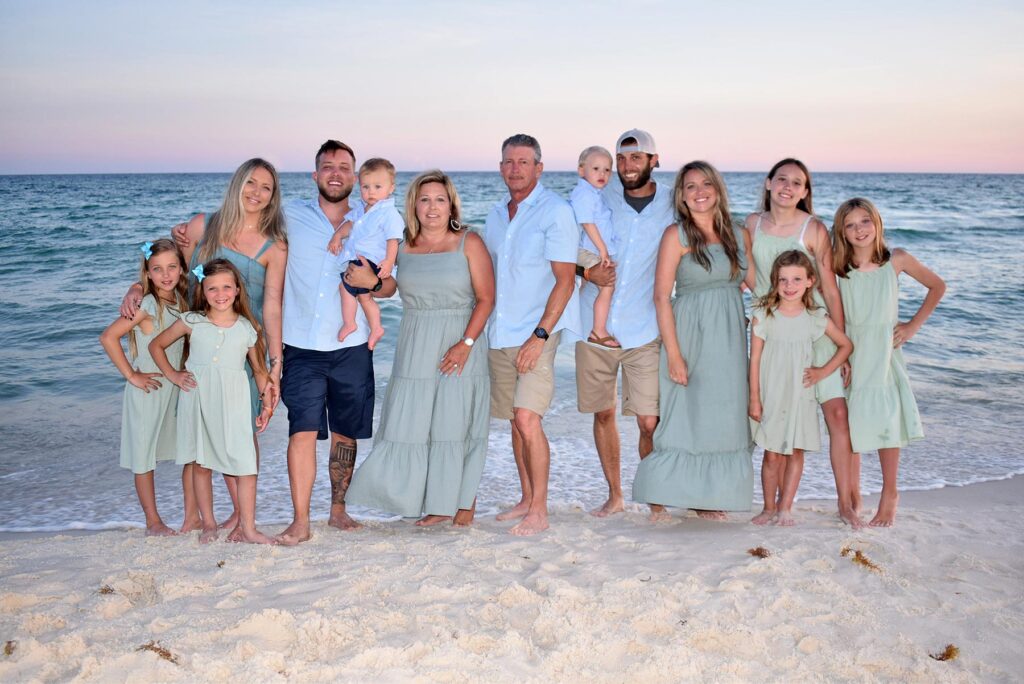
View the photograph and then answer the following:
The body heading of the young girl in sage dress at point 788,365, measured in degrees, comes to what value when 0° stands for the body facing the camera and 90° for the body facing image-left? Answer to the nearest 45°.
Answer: approximately 0°

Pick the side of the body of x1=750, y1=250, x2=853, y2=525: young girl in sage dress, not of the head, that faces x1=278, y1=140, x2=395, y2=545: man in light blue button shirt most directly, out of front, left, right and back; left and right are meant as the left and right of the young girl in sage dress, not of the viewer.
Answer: right

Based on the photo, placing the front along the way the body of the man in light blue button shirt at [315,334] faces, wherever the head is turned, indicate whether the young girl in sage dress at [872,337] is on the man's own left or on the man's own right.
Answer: on the man's own left

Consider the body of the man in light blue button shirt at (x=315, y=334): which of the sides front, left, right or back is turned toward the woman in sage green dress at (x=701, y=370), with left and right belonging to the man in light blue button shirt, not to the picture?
left

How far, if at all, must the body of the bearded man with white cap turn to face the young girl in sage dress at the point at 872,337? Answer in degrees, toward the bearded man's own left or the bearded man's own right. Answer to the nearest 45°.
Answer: approximately 90° to the bearded man's own left

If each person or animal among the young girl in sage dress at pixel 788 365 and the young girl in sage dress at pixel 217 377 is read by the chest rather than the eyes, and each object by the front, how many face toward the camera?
2
